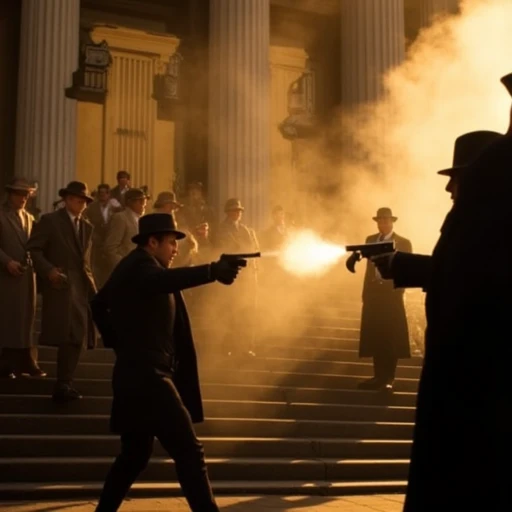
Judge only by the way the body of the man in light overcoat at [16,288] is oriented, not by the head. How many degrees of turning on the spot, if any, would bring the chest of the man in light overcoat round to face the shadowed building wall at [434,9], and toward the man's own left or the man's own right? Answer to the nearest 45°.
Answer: approximately 90° to the man's own left

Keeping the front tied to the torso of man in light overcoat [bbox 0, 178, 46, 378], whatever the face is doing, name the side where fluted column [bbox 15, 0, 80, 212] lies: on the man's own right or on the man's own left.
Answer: on the man's own left

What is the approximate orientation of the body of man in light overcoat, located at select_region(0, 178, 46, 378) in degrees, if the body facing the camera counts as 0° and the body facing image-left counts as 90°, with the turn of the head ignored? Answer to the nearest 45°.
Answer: approximately 315°

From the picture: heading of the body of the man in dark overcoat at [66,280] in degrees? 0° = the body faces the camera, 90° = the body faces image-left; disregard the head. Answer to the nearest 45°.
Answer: approximately 315°

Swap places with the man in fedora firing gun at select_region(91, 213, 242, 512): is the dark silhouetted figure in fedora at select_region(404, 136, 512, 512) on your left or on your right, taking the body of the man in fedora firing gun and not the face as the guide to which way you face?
on your right

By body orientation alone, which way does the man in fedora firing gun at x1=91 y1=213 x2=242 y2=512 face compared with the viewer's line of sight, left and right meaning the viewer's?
facing to the right of the viewer

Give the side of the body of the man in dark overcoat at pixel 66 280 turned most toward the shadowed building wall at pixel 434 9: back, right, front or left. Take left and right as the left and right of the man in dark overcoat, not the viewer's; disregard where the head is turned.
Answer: left

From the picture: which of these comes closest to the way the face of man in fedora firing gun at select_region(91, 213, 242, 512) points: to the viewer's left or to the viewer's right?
to the viewer's right

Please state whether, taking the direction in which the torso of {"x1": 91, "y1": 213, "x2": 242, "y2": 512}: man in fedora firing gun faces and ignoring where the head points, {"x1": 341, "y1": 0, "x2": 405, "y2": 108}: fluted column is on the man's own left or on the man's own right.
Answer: on the man's own left
